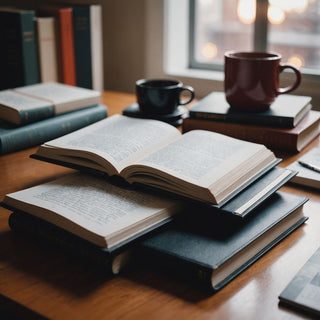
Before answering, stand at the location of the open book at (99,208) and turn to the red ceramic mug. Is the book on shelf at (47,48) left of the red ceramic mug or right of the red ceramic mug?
left

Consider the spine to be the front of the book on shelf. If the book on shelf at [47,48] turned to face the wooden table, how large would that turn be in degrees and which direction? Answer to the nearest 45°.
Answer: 0° — it already faces it

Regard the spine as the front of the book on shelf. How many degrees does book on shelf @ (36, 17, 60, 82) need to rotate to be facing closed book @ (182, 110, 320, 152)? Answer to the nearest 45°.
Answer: approximately 45° to its left

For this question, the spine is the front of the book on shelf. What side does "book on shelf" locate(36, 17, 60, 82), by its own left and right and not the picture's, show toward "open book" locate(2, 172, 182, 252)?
front

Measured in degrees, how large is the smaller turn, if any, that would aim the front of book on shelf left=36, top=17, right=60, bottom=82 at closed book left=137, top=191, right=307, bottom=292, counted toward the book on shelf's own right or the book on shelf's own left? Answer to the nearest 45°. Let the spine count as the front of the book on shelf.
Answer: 0° — it already faces it

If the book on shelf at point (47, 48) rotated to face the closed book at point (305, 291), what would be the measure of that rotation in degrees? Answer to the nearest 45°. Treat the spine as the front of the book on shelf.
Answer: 0° — it already faces it

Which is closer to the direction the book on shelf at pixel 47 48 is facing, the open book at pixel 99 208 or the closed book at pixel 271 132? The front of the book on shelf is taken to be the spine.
the open book
